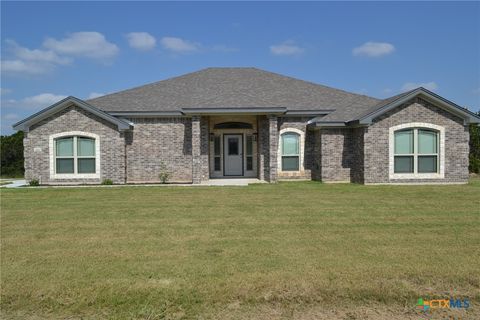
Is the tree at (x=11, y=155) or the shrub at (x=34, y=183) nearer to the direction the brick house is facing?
the shrub

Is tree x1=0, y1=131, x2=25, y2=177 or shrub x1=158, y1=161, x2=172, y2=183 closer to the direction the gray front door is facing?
the shrub

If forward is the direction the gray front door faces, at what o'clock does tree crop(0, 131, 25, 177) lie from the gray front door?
The tree is roughly at 4 o'clock from the gray front door.

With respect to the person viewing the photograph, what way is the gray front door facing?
facing the viewer

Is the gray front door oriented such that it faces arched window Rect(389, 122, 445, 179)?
no

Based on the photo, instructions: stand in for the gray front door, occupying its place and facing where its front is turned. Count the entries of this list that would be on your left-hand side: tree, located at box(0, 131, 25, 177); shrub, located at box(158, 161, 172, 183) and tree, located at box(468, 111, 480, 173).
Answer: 1

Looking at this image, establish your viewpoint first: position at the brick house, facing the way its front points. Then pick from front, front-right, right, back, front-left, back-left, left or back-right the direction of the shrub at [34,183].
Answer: right

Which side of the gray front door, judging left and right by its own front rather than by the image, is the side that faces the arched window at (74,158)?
right

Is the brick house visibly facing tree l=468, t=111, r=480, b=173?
no

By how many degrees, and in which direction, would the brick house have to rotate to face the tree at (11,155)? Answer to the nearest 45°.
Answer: approximately 135° to its right

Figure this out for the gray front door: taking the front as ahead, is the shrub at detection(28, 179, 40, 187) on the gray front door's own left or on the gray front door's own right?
on the gray front door's own right

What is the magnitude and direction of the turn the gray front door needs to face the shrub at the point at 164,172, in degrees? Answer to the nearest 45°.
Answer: approximately 45° to its right

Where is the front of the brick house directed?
toward the camera
